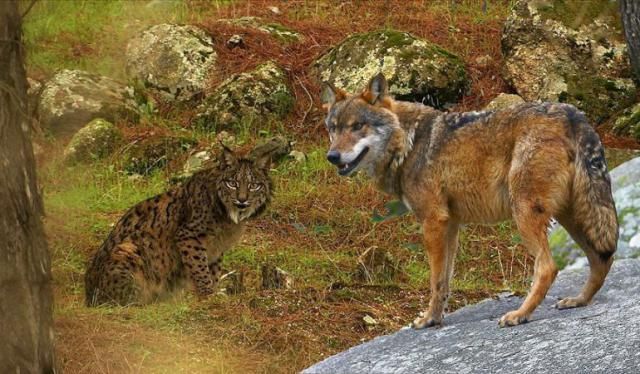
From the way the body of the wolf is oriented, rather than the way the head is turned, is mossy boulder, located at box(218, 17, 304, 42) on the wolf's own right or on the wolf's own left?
on the wolf's own right

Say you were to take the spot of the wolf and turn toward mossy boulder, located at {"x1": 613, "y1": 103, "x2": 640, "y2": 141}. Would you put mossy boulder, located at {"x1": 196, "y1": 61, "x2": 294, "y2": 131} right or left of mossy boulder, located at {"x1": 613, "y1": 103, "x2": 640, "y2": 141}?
left

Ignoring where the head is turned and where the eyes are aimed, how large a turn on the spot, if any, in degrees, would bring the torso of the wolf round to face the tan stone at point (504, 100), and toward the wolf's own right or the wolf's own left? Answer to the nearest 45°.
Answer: approximately 90° to the wolf's own right

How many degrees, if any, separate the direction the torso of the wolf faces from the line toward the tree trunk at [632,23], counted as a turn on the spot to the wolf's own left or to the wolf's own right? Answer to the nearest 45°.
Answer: approximately 90° to the wolf's own right

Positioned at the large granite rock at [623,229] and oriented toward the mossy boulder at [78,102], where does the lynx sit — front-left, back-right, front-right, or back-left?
front-left

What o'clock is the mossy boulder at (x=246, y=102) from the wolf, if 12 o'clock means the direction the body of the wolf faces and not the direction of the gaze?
The mossy boulder is roughly at 2 o'clock from the wolf.

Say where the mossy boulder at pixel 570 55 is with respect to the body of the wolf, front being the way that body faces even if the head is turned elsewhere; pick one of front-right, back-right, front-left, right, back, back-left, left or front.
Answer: right

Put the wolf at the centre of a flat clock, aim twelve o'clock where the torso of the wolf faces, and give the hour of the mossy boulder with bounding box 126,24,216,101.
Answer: The mossy boulder is roughly at 2 o'clock from the wolf.

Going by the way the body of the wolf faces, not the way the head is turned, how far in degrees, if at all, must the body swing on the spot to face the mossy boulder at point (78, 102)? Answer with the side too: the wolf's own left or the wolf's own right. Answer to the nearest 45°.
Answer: approximately 45° to the wolf's own right

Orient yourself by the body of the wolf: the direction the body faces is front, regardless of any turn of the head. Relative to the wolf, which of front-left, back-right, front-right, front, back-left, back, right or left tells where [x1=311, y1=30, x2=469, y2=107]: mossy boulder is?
right

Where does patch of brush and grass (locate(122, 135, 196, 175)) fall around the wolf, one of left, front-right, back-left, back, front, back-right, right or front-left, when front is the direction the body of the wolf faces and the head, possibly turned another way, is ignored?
front-right

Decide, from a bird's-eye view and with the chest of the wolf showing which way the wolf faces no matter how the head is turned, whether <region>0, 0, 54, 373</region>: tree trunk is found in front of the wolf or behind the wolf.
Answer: in front

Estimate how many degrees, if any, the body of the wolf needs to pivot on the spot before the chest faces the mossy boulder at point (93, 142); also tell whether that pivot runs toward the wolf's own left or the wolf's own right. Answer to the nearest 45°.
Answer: approximately 45° to the wolf's own right

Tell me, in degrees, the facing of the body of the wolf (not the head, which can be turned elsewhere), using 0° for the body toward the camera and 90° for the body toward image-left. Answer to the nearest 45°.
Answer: approximately 90°
